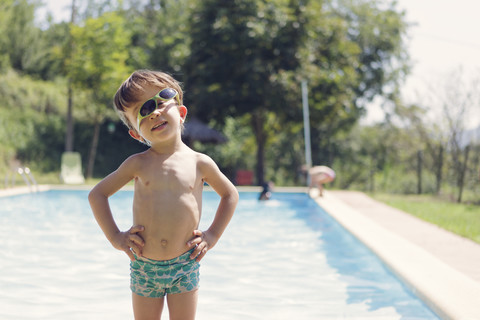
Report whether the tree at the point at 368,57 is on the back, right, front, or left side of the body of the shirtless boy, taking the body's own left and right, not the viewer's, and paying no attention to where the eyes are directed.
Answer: back

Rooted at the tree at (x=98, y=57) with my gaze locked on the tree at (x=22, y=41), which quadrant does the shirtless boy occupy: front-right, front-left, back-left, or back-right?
back-left

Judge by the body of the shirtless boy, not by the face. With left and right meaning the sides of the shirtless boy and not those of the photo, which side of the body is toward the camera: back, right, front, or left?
front

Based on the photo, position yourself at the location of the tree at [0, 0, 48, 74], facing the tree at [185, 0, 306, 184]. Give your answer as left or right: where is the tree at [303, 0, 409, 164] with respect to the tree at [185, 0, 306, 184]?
left

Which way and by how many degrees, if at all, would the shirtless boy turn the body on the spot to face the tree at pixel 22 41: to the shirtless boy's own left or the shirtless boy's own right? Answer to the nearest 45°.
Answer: approximately 180°

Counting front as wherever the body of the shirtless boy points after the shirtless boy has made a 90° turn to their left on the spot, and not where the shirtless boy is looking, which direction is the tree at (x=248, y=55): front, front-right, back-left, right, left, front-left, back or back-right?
left

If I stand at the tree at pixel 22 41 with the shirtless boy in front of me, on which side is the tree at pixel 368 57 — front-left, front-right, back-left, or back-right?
front-left

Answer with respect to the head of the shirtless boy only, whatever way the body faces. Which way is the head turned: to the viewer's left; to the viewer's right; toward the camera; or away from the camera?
toward the camera

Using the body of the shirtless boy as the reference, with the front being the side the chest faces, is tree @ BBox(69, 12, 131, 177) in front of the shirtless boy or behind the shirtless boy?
behind
